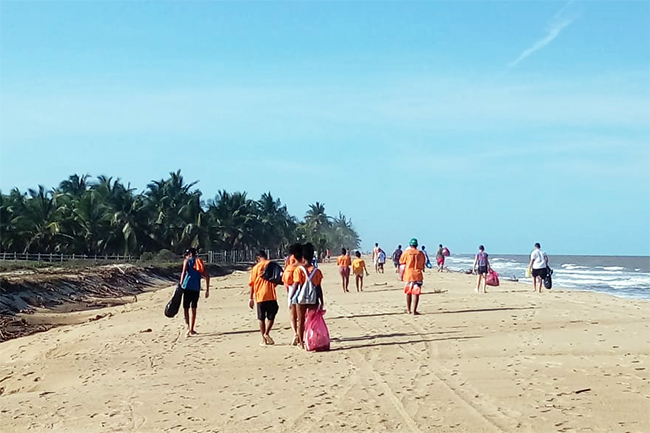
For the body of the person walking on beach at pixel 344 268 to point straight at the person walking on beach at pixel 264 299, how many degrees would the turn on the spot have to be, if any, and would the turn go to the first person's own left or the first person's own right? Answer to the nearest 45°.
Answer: approximately 180°

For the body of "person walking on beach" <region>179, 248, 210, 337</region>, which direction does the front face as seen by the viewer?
away from the camera

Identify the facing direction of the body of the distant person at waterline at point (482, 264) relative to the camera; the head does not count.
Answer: away from the camera

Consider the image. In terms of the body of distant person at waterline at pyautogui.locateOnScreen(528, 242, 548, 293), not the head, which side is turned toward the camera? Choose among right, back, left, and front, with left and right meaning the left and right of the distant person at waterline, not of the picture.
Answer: back

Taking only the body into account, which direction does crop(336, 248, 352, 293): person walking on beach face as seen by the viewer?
away from the camera

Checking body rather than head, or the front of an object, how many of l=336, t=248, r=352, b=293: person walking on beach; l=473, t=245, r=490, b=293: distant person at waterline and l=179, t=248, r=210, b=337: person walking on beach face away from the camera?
3

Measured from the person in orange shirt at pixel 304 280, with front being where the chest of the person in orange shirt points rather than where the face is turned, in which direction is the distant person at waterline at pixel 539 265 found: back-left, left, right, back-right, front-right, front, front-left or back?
front-right

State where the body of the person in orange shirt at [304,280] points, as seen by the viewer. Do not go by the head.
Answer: away from the camera

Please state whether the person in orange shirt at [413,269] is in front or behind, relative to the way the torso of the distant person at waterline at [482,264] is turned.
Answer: behind

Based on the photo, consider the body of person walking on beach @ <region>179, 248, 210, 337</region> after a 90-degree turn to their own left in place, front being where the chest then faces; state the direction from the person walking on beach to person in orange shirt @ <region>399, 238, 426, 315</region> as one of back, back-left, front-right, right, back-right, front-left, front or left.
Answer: back

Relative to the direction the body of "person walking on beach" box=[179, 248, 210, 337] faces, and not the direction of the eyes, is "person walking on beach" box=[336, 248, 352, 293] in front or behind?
in front

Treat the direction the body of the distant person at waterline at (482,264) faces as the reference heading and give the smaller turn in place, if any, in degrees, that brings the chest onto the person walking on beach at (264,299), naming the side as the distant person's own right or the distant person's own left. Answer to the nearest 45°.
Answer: approximately 180°

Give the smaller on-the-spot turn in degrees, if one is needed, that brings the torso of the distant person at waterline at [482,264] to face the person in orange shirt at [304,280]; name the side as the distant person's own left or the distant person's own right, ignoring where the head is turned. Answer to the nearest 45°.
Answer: approximately 180°
